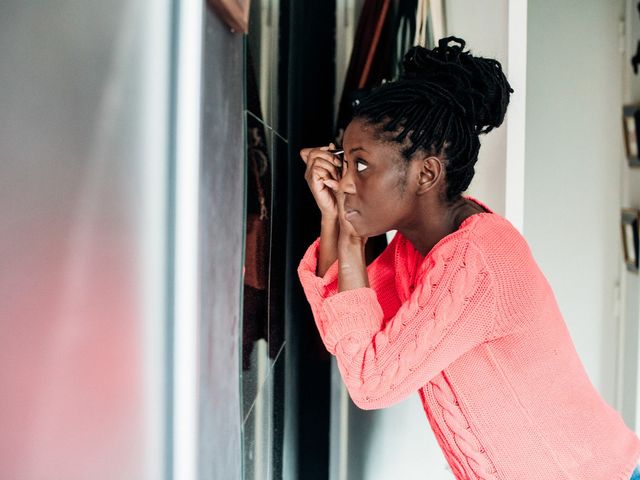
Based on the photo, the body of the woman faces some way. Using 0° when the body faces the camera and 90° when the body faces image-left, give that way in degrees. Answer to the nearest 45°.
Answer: approximately 90°

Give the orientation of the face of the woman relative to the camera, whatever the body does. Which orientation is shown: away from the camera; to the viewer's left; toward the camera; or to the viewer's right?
to the viewer's left
